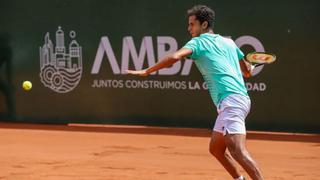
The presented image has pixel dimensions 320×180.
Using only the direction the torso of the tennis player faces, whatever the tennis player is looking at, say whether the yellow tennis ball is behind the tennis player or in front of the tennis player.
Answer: in front

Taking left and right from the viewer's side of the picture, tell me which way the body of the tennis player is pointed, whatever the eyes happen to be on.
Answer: facing away from the viewer and to the left of the viewer

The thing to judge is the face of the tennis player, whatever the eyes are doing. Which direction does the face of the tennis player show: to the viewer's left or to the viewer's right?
to the viewer's left
